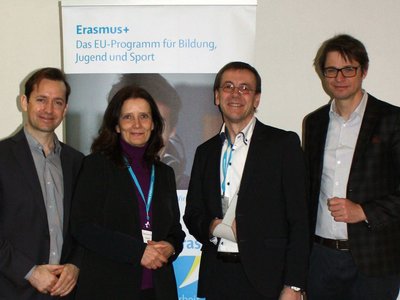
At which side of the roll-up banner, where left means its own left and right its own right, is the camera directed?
front

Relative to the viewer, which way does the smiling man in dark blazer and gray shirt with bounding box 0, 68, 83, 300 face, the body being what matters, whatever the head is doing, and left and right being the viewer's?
facing the viewer and to the right of the viewer

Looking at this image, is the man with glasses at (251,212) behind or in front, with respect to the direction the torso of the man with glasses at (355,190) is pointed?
in front

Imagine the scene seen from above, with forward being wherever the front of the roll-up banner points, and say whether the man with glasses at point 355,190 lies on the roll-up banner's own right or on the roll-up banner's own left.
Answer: on the roll-up banner's own left

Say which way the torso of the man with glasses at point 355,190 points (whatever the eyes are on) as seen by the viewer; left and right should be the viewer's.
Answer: facing the viewer and to the left of the viewer

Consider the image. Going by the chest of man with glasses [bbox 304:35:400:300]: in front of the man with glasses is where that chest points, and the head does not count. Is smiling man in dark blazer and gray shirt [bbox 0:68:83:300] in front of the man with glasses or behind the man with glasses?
in front

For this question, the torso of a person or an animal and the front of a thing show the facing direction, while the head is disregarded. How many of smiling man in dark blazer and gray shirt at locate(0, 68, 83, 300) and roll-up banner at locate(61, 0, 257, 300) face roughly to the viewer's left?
0

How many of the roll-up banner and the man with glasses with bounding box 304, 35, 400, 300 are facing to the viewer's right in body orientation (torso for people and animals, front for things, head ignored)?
0
